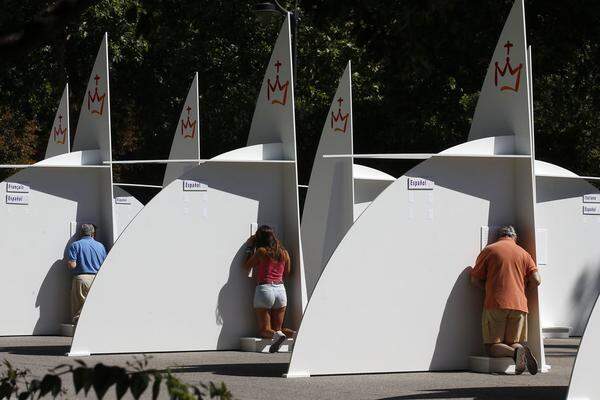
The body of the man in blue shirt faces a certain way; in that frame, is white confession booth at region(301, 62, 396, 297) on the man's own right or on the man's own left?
on the man's own right

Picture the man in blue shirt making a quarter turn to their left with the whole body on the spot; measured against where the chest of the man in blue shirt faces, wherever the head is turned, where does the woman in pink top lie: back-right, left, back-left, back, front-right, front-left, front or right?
back-left

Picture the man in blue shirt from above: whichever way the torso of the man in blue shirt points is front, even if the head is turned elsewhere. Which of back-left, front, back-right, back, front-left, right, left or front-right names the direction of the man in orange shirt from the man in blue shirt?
back-right

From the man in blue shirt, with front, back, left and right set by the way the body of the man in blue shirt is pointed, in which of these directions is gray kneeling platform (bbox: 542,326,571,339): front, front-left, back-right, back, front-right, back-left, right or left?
right

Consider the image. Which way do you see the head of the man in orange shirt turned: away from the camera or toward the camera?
away from the camera

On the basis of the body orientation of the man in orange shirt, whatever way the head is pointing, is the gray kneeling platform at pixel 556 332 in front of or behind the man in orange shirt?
in front

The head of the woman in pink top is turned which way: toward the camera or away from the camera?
away from the camera

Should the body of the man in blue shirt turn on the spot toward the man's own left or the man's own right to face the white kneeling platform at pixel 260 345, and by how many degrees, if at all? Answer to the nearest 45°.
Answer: approximately 135° to the man's own right

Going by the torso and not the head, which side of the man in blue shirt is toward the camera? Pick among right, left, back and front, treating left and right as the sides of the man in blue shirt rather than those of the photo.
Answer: back

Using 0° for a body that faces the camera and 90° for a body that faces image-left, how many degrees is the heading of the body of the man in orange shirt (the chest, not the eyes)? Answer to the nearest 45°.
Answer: approximately 180°

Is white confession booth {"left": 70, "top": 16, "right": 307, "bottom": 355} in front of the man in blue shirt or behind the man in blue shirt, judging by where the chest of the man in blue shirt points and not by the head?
behind

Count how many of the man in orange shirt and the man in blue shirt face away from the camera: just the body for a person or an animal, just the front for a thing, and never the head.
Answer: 2

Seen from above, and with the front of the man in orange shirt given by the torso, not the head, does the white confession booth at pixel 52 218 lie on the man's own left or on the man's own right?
on the man's own left

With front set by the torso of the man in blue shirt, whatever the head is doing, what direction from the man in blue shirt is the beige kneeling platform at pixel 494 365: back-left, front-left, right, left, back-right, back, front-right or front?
back-right
